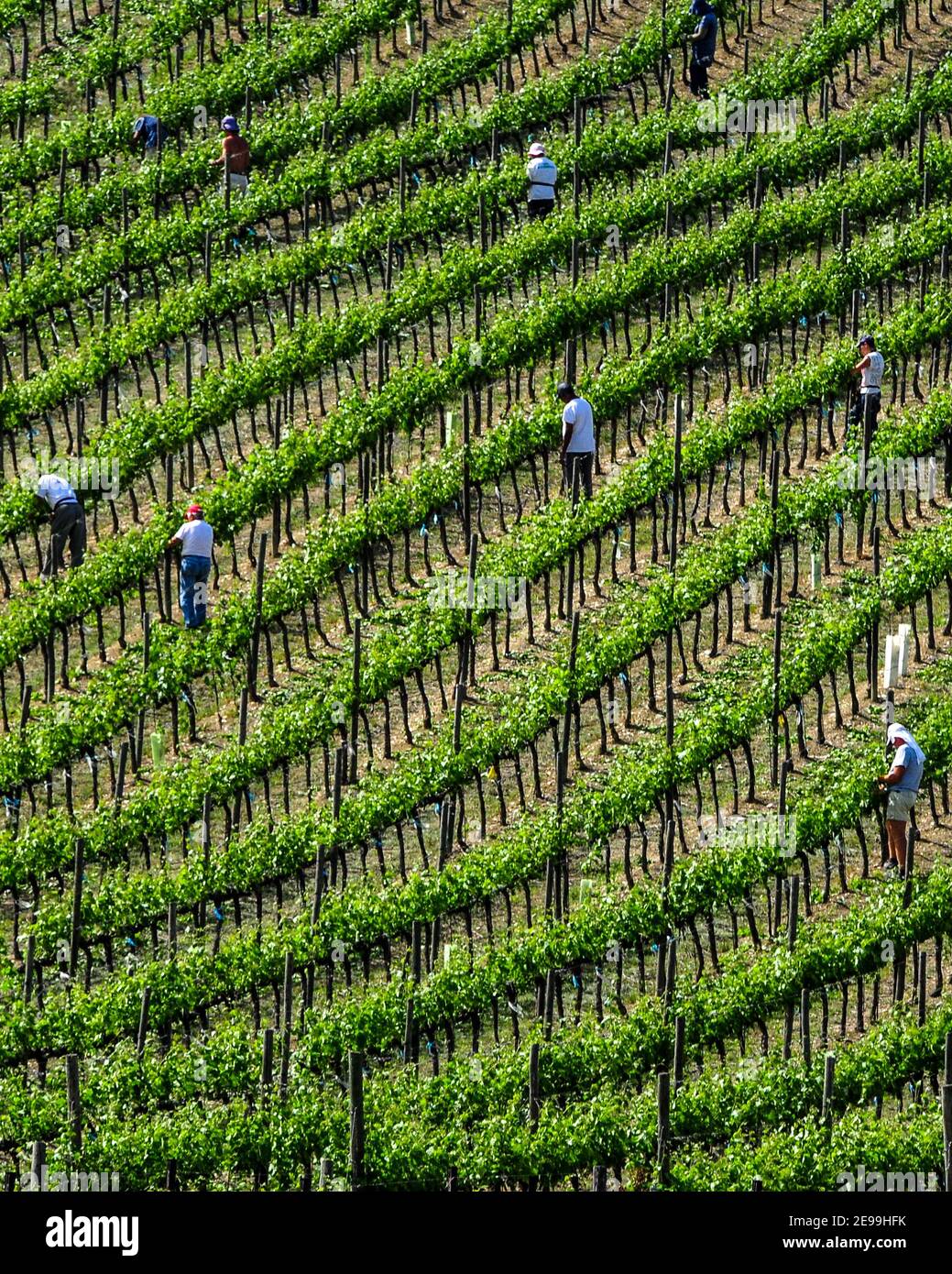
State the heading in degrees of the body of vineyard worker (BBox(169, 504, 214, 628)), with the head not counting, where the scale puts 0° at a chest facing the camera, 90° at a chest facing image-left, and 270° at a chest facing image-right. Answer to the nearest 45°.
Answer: approximately 135°

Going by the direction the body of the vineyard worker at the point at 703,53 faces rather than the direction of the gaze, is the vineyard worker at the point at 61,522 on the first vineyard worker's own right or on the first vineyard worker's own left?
on the first vineyard worker's own left

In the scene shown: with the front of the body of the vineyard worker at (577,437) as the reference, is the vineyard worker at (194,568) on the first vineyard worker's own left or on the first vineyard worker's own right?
on the first vineyard worker's own left

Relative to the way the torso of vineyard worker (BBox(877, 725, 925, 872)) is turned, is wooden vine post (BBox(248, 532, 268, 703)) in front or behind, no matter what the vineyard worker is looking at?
in front

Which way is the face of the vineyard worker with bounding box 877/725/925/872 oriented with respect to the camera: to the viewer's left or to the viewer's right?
to the viewer's left

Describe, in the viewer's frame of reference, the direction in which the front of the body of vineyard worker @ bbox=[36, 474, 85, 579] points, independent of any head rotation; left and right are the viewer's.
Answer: facing away from the viewer and to the left of the viewer

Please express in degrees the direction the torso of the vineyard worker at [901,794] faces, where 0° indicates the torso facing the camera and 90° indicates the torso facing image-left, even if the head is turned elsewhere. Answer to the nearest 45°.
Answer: approximately 90°

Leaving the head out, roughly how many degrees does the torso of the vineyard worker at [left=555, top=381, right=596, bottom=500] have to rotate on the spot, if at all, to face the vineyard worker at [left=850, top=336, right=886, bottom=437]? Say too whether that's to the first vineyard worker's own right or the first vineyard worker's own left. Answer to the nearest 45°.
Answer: approximately 135° to the first vineyard worker's own right

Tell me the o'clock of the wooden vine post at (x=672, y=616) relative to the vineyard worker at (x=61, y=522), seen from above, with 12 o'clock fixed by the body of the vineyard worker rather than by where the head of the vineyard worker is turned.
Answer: The wooden vine post is roughly at 5 o'clock from the vineyard worker.
